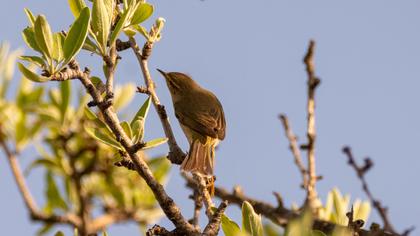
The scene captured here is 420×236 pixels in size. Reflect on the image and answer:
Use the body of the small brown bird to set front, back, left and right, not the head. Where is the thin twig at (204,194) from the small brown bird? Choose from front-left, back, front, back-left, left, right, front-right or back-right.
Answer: back-left

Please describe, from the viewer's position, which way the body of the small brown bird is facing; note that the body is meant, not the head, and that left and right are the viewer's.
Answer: facing away from the viewer and to the left of the viewer
